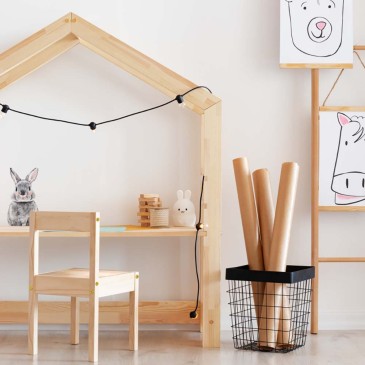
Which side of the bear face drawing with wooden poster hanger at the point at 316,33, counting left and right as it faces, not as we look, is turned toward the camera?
front

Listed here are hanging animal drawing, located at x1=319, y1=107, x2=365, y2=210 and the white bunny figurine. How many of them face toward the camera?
2

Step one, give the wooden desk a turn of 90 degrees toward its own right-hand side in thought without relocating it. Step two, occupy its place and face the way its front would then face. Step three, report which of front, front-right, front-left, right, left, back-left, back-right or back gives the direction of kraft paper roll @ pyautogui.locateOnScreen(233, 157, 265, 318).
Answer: back-left

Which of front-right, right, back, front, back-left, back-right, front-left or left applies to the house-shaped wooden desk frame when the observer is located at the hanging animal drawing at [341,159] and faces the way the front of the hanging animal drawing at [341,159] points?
front-right

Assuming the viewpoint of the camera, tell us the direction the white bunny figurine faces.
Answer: facing the viewer

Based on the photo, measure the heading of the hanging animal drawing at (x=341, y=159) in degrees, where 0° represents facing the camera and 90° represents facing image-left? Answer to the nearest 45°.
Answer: approximately 0°
